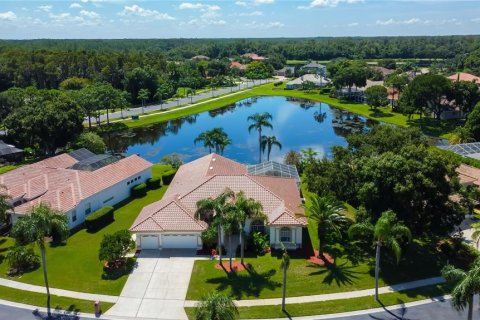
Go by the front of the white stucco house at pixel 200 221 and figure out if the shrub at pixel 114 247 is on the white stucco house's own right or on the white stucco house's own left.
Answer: on the white stucco house's own right

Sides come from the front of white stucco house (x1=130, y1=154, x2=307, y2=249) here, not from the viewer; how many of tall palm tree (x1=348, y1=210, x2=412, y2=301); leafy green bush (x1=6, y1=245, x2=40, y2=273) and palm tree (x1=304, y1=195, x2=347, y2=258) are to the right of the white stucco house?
1

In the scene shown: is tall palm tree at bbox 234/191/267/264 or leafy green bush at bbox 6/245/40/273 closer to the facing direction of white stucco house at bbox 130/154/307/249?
the tall palm tree

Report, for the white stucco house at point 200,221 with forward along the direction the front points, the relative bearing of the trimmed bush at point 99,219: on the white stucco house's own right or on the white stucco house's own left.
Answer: on the white stucco house's own right

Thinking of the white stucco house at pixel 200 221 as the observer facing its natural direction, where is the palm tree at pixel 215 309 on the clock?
The palm tree is roughly at 12 o'clock from the white stucco house.

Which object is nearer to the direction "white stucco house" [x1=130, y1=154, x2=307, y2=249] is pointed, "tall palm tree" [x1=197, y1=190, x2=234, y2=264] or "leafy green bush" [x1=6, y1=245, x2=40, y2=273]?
the tall palm tree

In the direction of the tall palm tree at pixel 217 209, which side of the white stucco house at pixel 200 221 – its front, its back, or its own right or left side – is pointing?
front

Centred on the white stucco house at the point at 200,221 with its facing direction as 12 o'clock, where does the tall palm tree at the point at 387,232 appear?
The tall palm tree is roughly at 10 o'clock from the white stucco house.

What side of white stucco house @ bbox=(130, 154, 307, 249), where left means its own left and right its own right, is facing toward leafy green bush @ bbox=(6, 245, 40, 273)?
right

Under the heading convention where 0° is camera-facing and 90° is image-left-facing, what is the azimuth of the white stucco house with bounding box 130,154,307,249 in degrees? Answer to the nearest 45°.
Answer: approximately 0°

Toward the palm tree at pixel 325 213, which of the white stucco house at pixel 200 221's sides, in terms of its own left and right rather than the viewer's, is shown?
left

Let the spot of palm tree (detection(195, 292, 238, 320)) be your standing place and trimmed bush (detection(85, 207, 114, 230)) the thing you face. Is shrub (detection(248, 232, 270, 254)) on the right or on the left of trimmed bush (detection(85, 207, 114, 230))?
right
